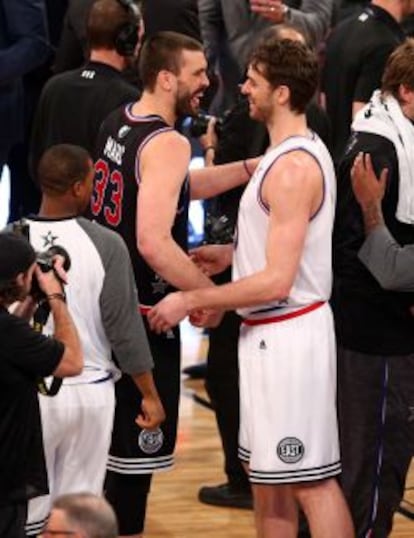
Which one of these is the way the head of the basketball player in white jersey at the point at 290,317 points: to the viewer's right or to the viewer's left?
to the viewer's left

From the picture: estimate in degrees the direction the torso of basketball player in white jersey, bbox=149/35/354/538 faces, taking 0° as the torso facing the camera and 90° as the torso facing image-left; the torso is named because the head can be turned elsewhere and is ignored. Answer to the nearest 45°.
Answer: approximately 90°

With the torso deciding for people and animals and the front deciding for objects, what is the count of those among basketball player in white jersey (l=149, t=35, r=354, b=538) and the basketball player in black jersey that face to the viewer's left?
1
